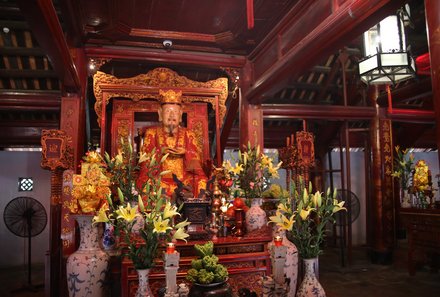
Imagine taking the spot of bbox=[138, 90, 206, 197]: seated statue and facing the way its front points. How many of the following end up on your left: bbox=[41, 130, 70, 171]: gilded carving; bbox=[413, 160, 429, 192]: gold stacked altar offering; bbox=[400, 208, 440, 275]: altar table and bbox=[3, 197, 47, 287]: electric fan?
2

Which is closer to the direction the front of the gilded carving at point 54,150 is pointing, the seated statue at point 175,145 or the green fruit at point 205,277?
the green fruit

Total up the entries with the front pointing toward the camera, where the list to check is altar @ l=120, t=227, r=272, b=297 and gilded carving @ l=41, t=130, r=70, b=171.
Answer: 2

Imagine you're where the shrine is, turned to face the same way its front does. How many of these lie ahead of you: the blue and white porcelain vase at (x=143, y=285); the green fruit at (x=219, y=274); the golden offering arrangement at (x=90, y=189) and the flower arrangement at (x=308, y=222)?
4

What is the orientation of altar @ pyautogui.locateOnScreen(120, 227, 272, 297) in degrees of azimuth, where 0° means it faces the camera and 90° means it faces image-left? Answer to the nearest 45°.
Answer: approximately 0°

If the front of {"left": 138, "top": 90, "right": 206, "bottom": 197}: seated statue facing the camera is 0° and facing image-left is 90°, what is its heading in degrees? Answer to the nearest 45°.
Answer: approximately 0°

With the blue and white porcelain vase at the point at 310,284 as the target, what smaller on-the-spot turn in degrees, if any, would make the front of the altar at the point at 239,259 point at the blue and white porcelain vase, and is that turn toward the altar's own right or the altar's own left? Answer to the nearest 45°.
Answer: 0° — it already faces it
